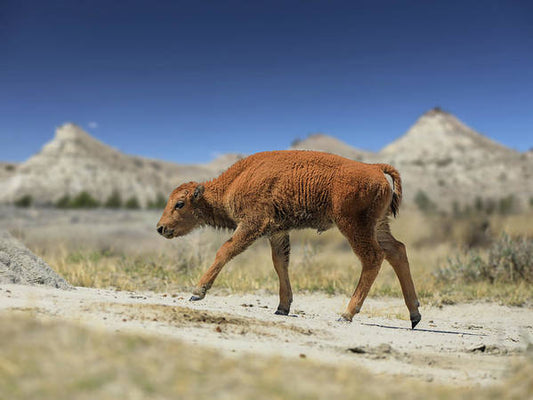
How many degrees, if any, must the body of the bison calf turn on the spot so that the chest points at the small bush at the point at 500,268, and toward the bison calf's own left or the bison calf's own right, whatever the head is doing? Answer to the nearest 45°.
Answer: approximately 135° to the bison calf's own right

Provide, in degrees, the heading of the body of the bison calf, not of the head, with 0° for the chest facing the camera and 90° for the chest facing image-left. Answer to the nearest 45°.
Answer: approximately 90°
